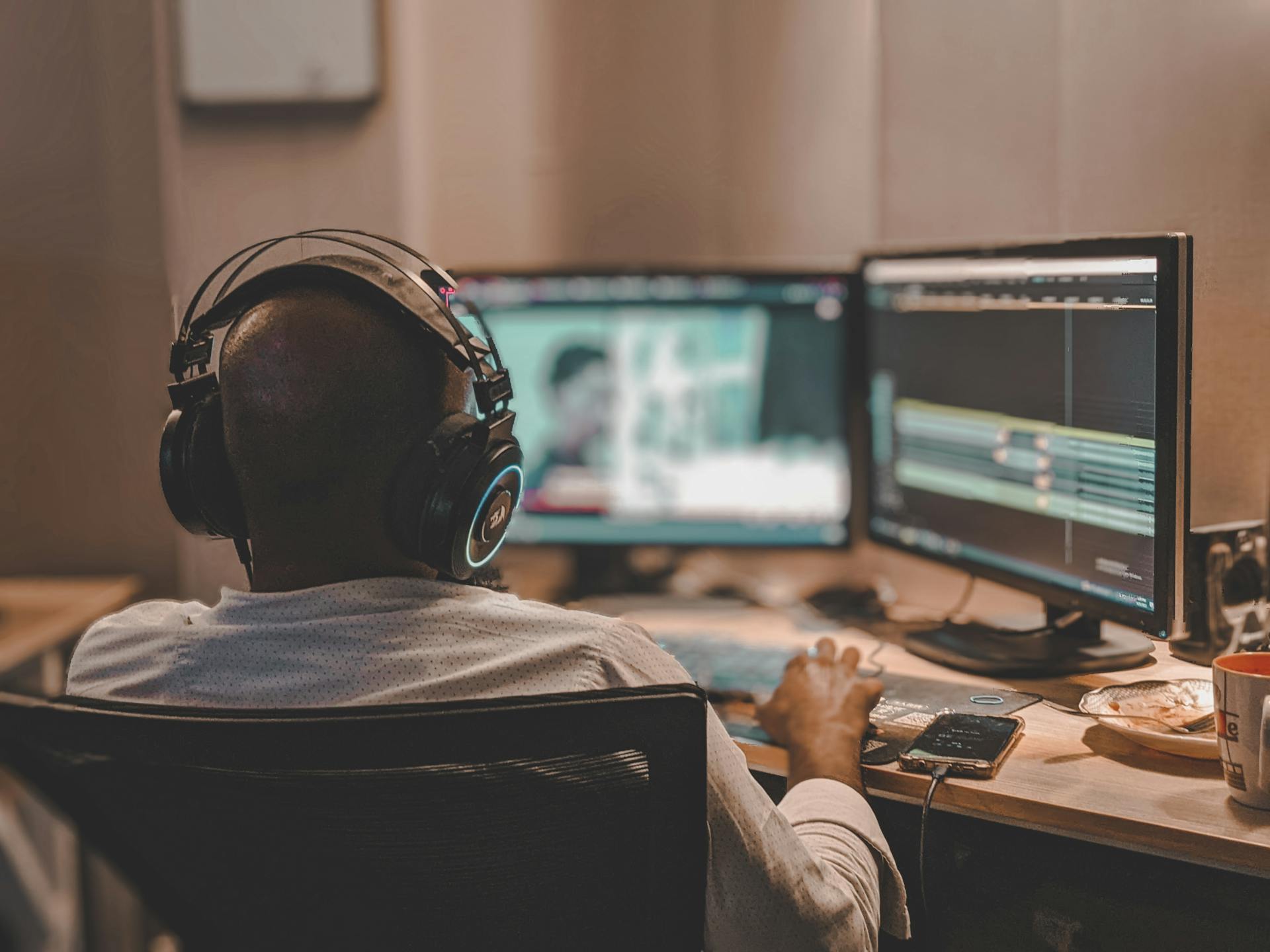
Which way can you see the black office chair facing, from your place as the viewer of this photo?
facing away from the viewer

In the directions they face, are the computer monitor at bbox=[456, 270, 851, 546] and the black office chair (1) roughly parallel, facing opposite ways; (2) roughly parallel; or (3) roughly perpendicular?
roughly parallel, facing opposite ways

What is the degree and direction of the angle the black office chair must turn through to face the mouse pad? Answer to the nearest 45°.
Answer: approximately 45° to its right

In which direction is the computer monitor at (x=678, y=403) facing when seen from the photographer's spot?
facing the viewer

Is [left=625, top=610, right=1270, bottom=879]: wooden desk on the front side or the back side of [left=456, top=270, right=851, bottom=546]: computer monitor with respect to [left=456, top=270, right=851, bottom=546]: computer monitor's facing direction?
on the front side

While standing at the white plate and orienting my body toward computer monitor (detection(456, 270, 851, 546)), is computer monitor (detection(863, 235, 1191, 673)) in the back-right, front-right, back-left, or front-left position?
front-right

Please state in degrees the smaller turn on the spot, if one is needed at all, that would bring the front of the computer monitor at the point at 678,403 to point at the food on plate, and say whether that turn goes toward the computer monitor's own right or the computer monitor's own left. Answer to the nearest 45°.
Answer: approximately 45° to the computer monitor's own left

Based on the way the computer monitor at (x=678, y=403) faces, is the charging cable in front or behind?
in front

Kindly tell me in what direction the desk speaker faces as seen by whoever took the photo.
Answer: facing the viewer and to the left of the viewer

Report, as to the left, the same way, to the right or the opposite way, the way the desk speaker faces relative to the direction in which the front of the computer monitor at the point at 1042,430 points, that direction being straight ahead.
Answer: the same way

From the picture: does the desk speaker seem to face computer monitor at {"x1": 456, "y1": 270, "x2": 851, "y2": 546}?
no

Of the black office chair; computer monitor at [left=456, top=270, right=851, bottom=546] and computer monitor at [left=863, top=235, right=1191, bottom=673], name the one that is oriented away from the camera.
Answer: the black office chair

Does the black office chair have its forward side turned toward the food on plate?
no

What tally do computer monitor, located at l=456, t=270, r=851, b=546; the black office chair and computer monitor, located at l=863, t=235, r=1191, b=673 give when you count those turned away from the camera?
1
